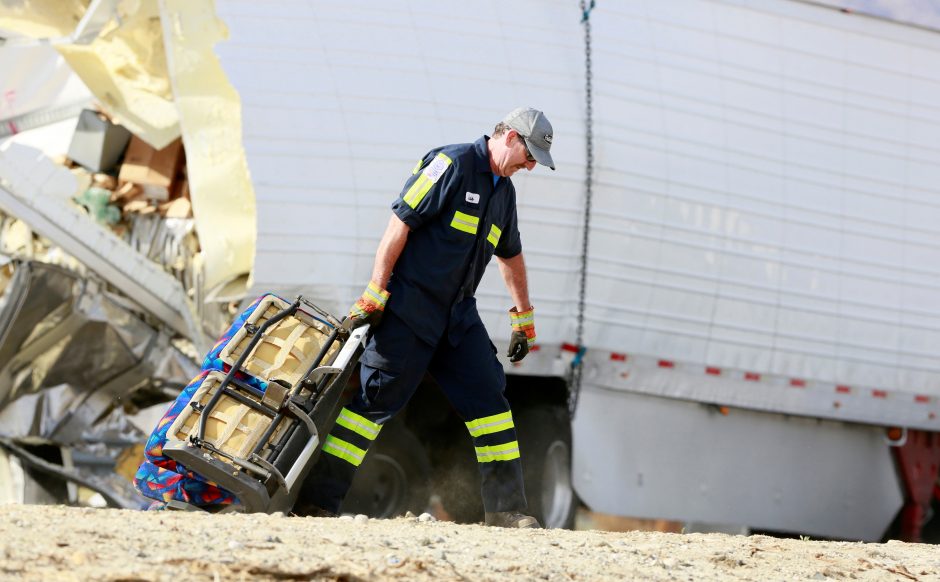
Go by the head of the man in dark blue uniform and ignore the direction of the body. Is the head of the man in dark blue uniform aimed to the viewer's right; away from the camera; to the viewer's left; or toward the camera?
to the viewer's right

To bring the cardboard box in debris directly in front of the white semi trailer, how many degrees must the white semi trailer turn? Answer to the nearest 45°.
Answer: approximately 180°

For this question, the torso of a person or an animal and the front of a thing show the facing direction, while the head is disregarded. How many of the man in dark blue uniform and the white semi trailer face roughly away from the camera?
0

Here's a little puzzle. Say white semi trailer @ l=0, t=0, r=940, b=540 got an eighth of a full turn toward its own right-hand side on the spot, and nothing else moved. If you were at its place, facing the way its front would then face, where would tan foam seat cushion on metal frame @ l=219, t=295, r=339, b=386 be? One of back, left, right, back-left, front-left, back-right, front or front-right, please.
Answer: right

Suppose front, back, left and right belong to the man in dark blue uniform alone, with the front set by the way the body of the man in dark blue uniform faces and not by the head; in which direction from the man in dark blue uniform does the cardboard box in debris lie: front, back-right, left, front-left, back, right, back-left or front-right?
back

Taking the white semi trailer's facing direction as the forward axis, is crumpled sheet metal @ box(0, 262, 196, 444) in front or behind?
behind

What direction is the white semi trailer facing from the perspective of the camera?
to the viewer's right
